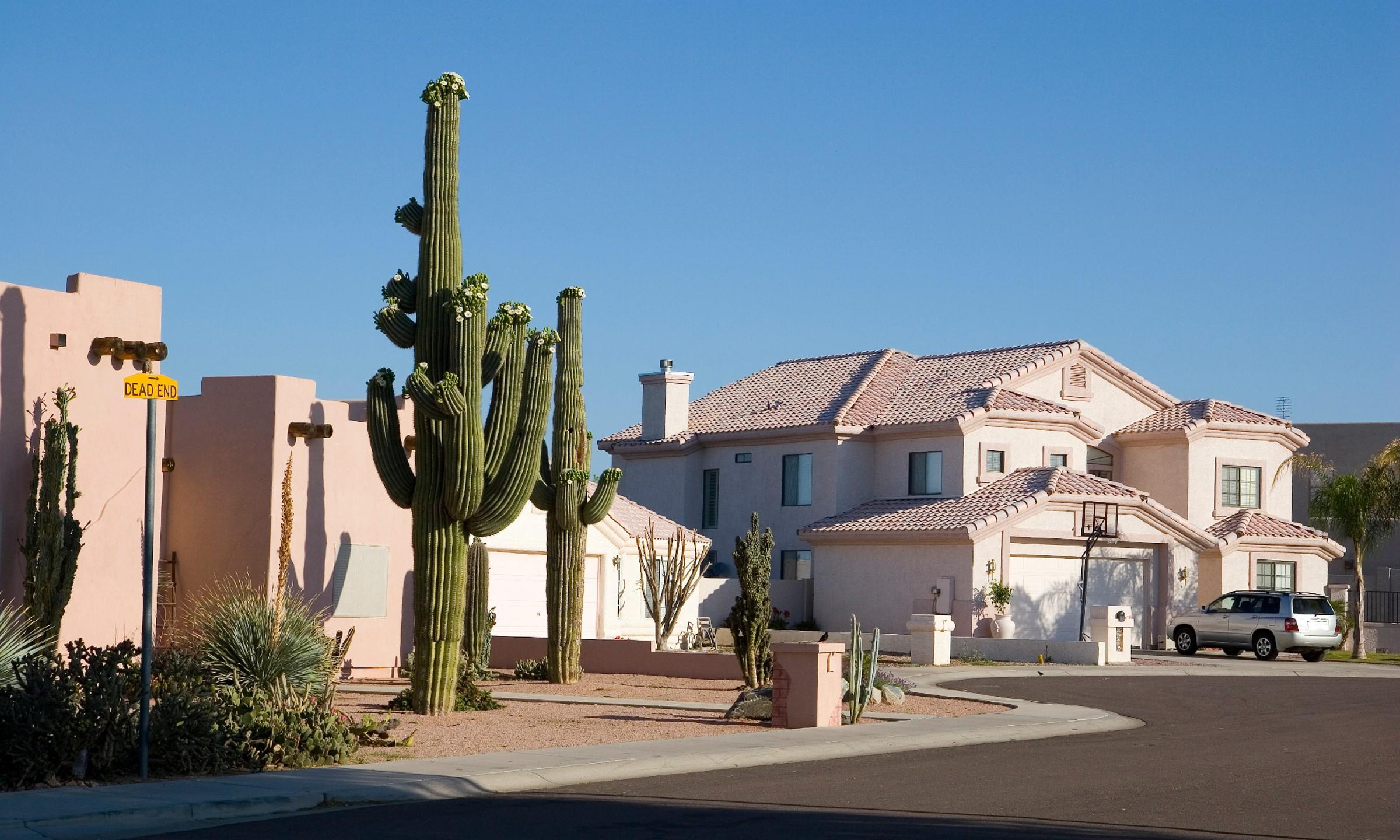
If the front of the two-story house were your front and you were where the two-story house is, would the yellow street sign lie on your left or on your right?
on your right

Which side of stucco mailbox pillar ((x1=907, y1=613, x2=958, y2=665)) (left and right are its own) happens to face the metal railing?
left

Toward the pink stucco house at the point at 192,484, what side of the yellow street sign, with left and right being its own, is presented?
back

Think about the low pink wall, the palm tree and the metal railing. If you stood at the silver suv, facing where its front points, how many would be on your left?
1

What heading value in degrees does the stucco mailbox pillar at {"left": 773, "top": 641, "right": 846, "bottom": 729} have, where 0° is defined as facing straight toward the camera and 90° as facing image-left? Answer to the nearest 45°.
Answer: approximately 315°

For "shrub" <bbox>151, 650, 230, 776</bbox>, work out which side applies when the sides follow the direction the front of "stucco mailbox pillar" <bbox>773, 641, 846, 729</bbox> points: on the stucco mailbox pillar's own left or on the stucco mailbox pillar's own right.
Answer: on the stucco mailbox pillar's own right

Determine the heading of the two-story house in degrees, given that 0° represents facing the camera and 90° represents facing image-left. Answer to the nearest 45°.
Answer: approximately 315°

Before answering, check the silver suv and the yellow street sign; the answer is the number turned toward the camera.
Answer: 1

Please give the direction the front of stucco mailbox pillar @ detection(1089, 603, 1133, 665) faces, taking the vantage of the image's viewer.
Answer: facing the viewer and to the right of the viewer
